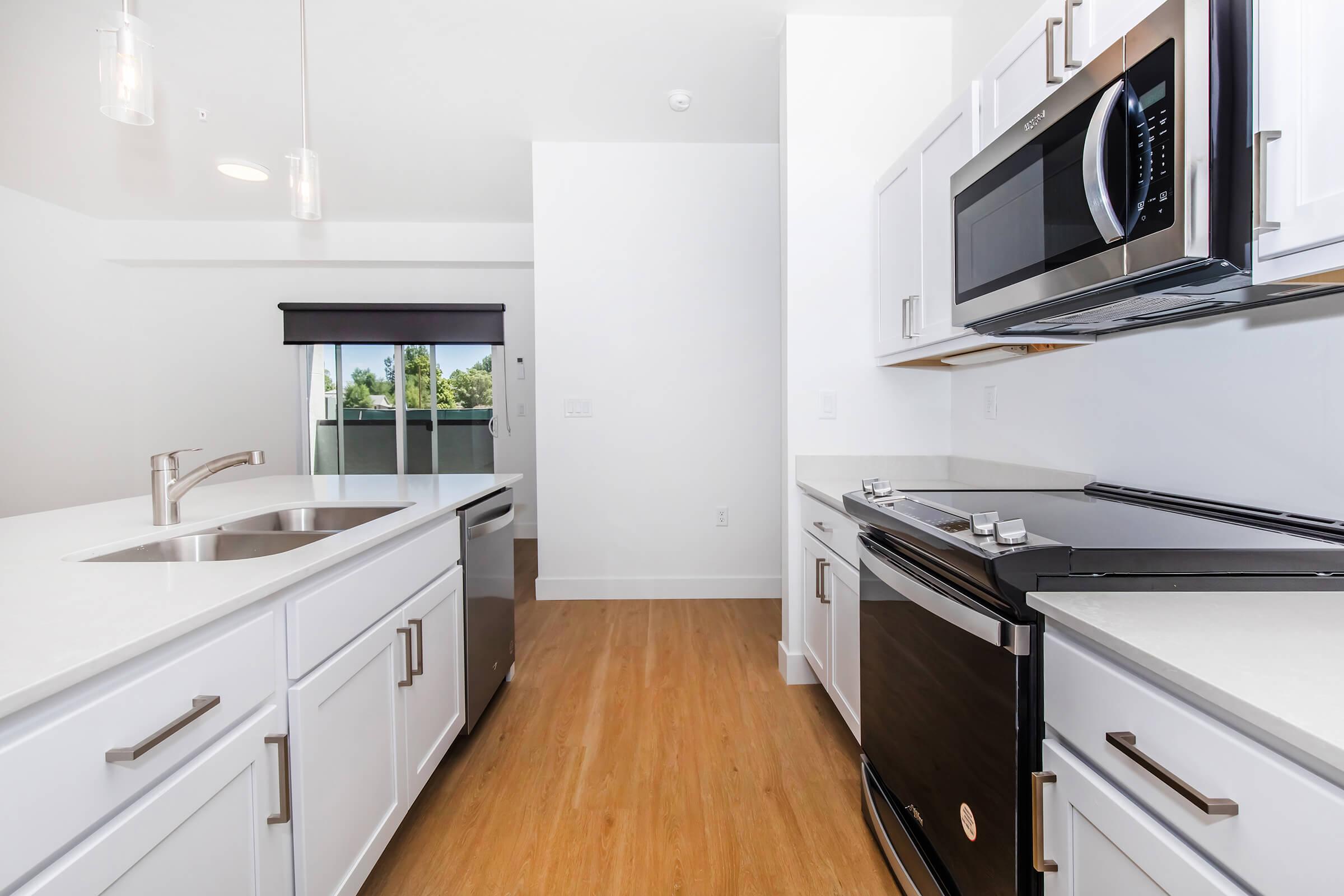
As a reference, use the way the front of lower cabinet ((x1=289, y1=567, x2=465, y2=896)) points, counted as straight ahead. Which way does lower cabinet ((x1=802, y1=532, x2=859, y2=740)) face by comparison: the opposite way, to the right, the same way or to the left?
the opposite way

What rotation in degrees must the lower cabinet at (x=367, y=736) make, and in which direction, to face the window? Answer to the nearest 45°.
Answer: approximately 135° to its left

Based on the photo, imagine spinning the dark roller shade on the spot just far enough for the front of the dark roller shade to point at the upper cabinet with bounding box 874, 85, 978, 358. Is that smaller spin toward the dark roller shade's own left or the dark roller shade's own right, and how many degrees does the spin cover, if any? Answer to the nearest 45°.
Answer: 0° — it already faces it

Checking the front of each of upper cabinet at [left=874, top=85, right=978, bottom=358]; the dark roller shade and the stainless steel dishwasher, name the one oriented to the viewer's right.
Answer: the stainless steel dishwasher

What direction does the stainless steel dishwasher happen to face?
to the viewer's right

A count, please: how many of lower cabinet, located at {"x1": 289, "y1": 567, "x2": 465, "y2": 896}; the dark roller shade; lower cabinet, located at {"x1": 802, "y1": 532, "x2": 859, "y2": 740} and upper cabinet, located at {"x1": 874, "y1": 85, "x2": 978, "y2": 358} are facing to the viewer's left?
2

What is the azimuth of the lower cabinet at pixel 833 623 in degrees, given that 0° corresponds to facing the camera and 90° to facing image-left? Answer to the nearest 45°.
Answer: approximately 90°

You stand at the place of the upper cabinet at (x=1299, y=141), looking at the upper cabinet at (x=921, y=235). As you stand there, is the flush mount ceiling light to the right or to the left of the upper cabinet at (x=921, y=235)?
left
